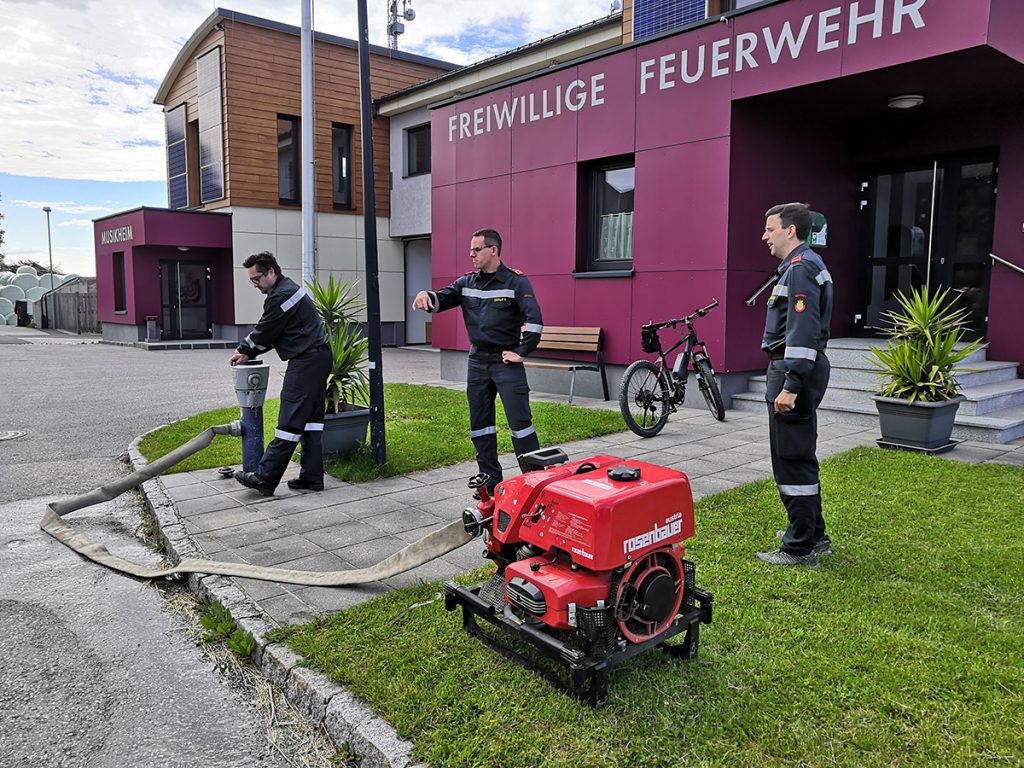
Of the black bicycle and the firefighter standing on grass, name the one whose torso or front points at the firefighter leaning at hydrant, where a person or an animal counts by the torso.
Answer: the firefighter standing on grass

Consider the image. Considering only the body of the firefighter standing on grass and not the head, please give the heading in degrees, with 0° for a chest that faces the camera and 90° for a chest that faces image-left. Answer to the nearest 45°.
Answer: approximately 90°

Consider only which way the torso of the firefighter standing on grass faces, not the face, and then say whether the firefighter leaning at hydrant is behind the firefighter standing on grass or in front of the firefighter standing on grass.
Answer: in front

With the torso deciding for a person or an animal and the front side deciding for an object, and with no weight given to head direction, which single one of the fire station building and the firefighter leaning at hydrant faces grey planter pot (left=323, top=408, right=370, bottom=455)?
the fire station building

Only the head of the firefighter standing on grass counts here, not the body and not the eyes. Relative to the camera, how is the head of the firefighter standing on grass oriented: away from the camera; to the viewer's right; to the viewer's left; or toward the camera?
to the viewer's left

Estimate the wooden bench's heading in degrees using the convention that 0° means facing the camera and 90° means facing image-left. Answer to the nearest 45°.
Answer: approximately 45°

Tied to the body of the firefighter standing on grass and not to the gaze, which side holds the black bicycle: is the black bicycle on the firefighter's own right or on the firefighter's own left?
on the firefighter's own right

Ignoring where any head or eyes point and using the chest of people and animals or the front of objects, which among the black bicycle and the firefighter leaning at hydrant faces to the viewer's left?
the firefighter leaning at hydrant

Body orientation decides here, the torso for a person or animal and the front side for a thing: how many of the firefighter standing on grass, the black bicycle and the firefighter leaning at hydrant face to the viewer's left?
2

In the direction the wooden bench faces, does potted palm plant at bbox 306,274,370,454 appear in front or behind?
in front

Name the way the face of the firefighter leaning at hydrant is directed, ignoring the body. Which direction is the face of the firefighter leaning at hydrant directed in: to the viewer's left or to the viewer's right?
to the viewer's left

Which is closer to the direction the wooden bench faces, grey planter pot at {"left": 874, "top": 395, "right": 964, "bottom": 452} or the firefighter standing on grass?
the firefighter standing on grass

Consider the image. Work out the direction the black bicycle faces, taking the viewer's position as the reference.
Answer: facing away from the viewer and to the right of the viewer

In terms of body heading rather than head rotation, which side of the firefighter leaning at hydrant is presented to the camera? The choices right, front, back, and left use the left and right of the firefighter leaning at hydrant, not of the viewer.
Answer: left

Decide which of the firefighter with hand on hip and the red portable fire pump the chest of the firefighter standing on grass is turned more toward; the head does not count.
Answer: the firefighter with hand on hip
